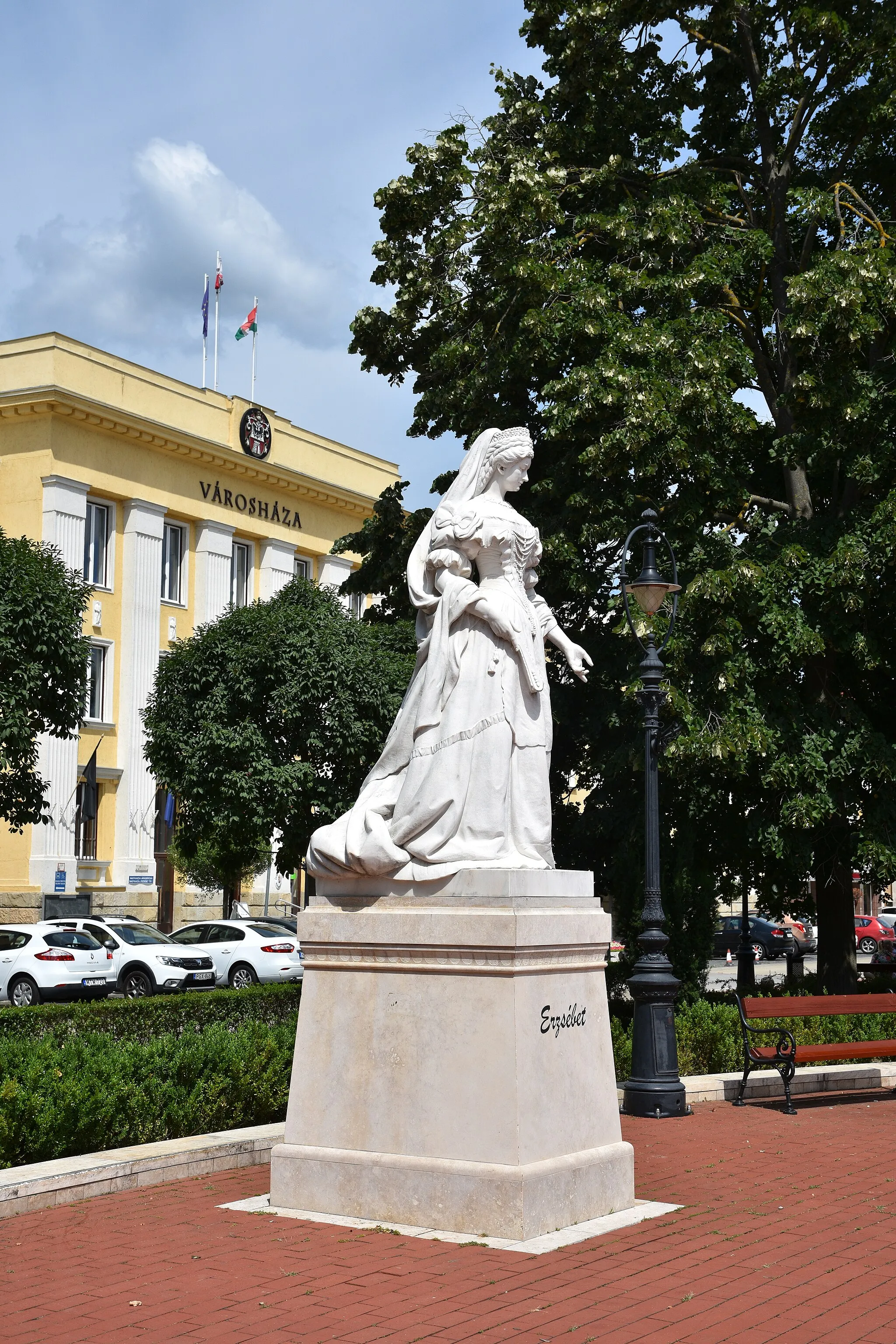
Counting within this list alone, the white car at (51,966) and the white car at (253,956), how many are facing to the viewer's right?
0

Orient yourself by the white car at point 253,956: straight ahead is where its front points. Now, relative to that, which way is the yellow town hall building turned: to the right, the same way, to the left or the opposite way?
the opposite way

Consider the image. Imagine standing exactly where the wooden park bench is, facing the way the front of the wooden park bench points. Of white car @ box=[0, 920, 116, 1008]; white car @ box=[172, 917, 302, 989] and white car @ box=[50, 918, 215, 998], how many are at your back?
3

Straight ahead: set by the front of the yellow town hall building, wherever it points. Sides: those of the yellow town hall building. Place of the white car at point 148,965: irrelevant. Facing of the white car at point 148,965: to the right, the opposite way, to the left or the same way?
the same way

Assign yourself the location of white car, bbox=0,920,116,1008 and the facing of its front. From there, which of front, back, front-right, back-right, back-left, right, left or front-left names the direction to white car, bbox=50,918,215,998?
right

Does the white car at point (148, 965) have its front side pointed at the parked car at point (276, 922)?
no

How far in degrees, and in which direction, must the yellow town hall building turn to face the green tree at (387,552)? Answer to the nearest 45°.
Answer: approximately 45° to its right

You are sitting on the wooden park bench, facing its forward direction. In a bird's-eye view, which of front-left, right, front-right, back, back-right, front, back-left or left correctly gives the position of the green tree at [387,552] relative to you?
back

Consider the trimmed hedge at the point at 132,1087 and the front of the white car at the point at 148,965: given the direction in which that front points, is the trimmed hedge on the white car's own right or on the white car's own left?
on the white car's own right

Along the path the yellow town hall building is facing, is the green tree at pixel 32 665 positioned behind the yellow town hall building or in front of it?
in front

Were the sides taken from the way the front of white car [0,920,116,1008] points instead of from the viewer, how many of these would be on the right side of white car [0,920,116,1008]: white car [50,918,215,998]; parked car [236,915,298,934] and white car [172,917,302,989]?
3

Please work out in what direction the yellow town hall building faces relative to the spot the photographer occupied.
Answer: facing the viewer and to the right of the viewer

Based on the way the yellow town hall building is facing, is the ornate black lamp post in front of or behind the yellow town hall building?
in front

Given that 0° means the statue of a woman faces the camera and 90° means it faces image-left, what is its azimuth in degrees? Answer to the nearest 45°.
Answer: approximately 315°

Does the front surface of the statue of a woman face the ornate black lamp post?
no

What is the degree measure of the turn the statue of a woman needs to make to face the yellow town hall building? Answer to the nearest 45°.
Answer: approximately 135° to its left

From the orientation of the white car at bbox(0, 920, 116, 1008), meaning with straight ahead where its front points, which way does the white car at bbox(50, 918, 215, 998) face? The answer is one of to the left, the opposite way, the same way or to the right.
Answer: the opposite way

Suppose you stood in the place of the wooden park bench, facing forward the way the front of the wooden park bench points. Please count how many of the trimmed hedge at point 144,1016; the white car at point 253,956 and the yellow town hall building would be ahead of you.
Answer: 0
